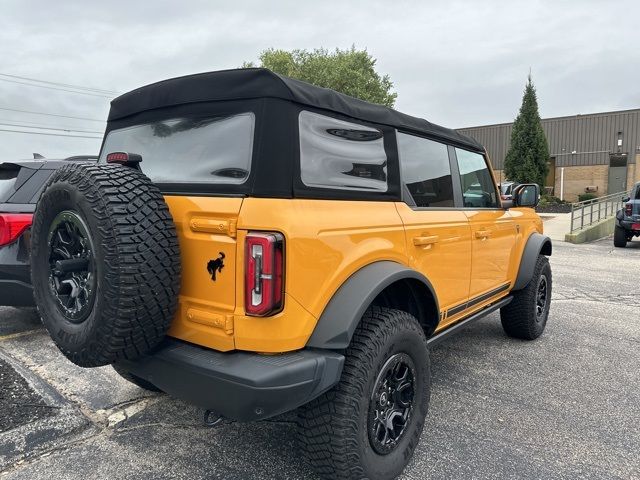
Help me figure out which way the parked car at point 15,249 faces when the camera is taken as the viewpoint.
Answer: facing away from the viewer and to the right of the viewer

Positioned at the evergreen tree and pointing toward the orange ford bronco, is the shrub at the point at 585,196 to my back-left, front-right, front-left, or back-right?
back-left

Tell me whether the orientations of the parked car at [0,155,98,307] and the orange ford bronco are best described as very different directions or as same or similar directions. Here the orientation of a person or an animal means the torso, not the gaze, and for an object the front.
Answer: same or similar directions

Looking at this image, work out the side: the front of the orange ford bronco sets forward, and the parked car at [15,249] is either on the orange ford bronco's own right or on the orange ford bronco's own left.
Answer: on the orange ford bronco's own left

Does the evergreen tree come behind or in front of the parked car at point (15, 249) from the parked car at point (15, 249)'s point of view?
in front

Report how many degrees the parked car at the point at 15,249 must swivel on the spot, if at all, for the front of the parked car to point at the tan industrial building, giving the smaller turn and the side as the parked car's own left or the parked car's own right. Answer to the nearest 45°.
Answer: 0° — it already faces it

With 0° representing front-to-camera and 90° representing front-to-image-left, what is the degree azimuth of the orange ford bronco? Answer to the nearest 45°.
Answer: approximately 225°

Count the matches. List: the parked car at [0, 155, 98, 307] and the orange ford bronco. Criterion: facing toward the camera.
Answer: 0

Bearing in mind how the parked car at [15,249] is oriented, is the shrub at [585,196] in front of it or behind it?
in front

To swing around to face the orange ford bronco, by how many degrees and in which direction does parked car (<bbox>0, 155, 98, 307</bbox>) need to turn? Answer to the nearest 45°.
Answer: approximately 135° to its right

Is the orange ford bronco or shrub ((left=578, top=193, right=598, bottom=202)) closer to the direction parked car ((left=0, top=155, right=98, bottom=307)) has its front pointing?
the shrub
